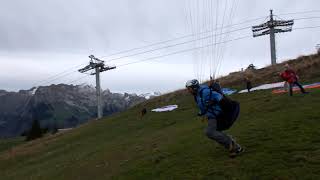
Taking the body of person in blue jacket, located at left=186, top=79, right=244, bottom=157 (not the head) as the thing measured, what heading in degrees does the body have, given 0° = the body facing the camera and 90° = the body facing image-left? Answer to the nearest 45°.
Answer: approximately 90°
